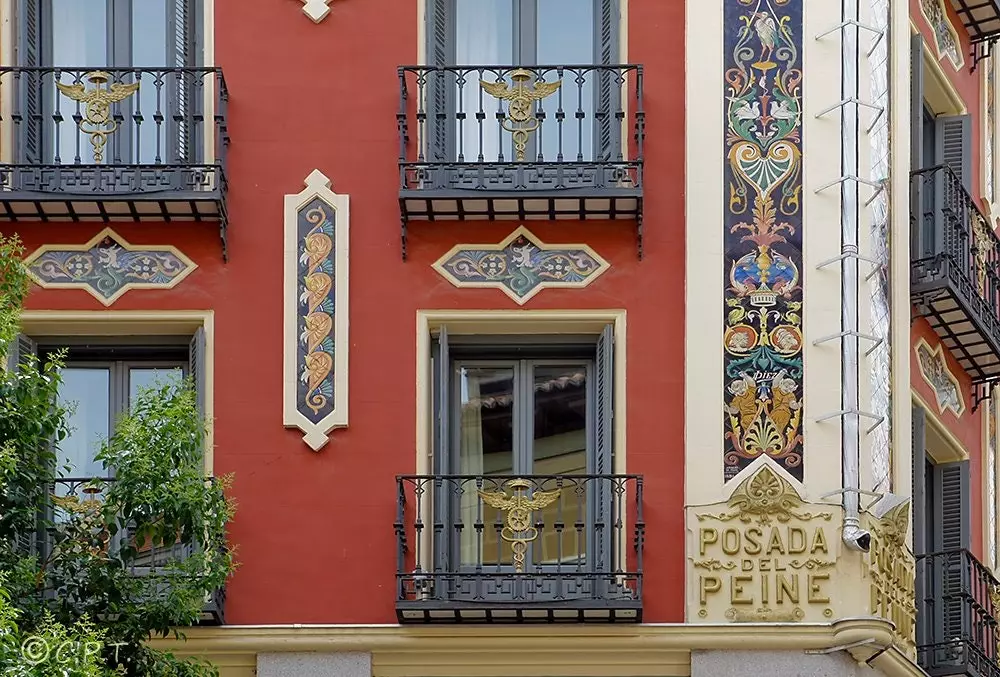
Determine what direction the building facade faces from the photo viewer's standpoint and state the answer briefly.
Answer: facing the viewer

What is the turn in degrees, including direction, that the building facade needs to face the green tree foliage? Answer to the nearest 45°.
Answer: approximately 45° to its right
